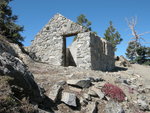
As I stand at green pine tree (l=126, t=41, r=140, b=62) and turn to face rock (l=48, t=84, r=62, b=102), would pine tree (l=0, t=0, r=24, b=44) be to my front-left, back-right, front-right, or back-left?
front-right

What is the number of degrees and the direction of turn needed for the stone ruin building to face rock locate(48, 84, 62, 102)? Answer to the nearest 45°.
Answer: approximately 45° to its left

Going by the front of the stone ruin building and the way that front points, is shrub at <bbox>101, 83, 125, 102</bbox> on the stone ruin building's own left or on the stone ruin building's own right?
on the stone ruin building's own left

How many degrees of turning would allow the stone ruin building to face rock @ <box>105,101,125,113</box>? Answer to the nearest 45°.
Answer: approximately 45° to its left

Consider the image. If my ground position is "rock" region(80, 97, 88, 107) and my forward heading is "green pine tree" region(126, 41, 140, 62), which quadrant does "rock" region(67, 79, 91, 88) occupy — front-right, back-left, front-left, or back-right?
front-left

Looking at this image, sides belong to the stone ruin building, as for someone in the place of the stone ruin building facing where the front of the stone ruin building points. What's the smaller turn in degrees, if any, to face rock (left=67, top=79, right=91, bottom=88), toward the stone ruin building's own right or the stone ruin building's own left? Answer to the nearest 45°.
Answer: approximately 45° to the stone ruin building's own left

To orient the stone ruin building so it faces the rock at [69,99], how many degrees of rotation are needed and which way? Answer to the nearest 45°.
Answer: approximately 45° to its left

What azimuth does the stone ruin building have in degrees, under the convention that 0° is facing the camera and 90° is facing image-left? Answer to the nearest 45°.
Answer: approximately 45°

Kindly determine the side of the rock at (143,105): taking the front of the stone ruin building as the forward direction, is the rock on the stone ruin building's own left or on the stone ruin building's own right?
on the stone ruin building's own left

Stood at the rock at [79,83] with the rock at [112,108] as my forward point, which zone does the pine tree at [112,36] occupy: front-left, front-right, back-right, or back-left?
back-left
